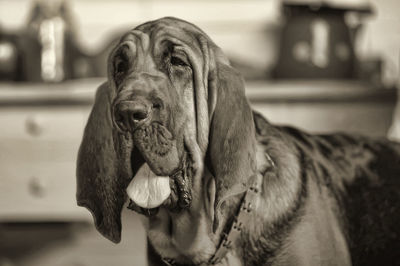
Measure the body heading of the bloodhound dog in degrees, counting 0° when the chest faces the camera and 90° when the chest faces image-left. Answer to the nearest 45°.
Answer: approximately 45°

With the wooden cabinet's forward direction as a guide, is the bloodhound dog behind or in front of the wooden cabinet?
in front

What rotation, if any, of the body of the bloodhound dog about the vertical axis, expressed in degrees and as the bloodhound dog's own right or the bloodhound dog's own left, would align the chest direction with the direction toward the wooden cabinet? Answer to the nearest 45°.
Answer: approximately 90° to the bloodhound dog's own right

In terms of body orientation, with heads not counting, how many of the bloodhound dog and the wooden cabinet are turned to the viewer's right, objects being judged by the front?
0

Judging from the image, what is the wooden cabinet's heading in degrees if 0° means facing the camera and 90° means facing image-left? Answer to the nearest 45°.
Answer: approximately 0°
